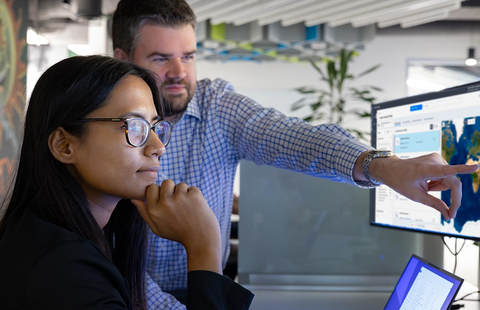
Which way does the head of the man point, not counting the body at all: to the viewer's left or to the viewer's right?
to the viewer's right

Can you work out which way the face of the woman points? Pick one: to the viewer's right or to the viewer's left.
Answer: to the viewer's right

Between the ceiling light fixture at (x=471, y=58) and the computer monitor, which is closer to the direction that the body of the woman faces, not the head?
the computer monitor

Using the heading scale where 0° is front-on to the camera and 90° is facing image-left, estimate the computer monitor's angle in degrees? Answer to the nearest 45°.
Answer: approximately 45°

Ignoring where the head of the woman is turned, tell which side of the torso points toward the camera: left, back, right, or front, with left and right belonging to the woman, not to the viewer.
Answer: right

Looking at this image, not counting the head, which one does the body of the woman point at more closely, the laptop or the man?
the laptop

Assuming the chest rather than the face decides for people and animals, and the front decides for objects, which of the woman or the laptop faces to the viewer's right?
the woman

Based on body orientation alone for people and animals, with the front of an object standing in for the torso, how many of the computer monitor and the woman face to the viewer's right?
1

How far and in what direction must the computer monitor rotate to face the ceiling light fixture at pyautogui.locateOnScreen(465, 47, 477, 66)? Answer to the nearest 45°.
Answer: approximately 135° to its right

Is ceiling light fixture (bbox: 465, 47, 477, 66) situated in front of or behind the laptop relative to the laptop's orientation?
behind

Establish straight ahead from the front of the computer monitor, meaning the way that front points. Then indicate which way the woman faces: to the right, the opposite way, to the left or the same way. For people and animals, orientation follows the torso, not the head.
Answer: the opposite way

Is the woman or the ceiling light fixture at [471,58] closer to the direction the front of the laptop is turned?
the woman
